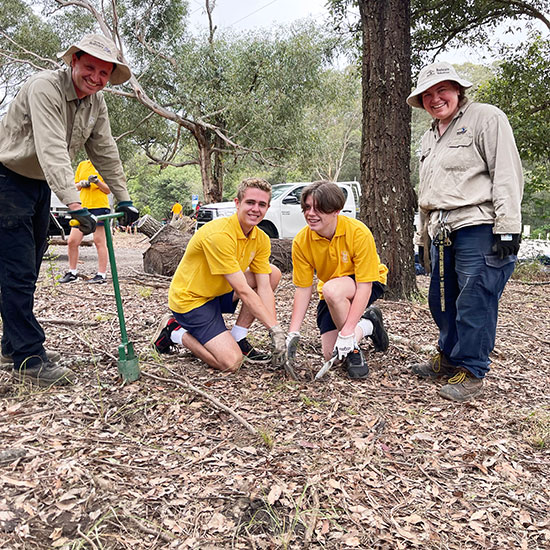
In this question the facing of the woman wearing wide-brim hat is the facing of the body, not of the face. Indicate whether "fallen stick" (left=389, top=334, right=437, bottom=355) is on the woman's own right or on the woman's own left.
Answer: on the woman's own right

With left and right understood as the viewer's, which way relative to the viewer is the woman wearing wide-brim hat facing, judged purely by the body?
facing the viewer and to the left of the viewer

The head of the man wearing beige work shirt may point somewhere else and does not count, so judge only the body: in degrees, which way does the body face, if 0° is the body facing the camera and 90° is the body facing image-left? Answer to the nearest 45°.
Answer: approximately 315°

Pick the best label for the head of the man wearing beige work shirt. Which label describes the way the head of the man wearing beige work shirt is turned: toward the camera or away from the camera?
toward the camera

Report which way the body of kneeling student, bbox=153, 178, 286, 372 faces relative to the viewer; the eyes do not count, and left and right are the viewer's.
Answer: facing the viewer and to the right of the viewer

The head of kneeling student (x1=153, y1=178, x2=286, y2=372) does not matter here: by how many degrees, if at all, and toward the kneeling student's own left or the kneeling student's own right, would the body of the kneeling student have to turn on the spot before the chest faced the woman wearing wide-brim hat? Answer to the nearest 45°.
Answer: approximately 45° to the kneeling student's own left

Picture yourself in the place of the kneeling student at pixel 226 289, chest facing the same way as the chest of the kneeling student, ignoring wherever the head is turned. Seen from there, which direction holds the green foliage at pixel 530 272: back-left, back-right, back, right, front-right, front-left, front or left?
left

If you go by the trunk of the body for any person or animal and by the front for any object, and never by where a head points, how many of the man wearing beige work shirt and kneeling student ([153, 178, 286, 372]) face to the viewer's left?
0

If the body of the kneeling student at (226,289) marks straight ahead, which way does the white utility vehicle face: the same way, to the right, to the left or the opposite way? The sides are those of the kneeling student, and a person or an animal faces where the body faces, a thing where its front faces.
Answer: to the right

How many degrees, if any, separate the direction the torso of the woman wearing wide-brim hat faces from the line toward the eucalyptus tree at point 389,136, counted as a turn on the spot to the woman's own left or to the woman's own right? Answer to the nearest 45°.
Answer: approximately 135° to the woman's own right

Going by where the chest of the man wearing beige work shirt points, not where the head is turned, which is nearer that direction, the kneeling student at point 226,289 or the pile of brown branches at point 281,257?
the kneeling student

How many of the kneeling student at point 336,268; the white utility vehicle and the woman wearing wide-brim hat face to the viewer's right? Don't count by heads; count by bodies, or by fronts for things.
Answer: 0

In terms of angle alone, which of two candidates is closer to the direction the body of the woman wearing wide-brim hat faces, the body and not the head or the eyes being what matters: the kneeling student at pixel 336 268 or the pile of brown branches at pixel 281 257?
the kneeling student

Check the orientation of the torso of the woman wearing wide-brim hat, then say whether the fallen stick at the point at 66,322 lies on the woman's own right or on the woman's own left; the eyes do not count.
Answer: on the woman's own right
